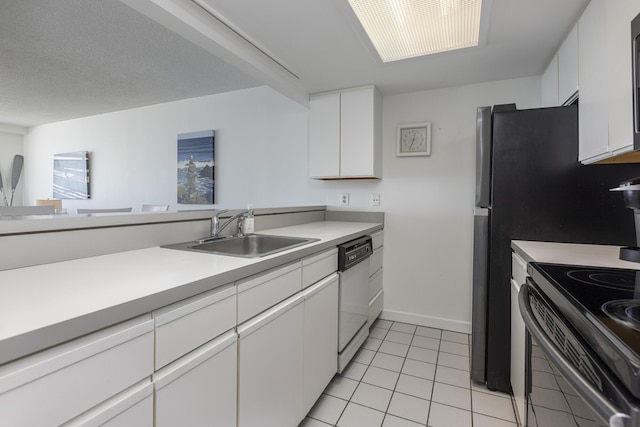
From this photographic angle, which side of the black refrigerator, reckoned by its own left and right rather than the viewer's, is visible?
left

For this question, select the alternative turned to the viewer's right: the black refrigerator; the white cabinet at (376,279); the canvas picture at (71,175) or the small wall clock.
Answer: the white cabinet

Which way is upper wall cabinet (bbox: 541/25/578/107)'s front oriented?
to the viewer's left

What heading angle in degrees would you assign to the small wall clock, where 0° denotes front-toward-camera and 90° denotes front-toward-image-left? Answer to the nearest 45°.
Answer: approximately 0°

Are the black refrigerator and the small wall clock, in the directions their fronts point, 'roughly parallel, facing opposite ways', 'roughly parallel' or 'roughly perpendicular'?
roughly perpendicular

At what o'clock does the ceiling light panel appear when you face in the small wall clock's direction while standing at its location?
The ceiling light panel is roughly at 12 o'clock from the small wall clock.

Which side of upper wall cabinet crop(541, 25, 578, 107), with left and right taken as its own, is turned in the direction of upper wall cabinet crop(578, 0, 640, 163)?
left

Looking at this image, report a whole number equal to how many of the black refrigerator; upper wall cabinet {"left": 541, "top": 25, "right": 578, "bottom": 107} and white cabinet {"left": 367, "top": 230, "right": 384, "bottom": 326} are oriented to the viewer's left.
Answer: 2

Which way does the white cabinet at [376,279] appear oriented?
to the viewer's right
